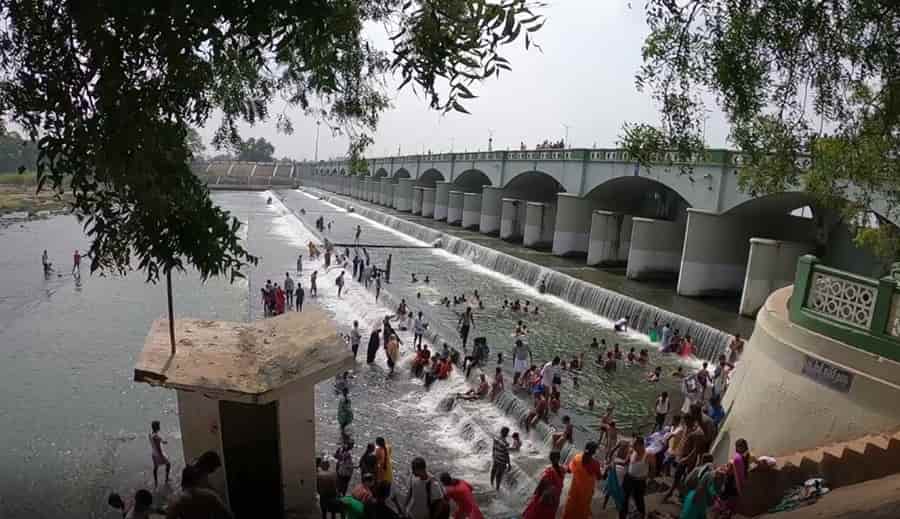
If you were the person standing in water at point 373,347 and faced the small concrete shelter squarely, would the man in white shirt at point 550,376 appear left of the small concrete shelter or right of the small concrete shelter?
left

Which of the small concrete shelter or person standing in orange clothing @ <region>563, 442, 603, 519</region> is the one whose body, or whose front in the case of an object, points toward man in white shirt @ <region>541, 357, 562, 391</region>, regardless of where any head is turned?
the person standing in orange clothing

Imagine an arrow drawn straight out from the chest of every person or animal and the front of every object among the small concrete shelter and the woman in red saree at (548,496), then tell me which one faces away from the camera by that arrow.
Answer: the woman in red saree

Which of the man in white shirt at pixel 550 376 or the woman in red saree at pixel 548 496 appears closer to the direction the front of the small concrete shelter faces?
the woman in red saree

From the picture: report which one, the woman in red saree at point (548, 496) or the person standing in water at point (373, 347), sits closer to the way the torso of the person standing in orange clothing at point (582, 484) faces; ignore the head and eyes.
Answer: the person standing in water

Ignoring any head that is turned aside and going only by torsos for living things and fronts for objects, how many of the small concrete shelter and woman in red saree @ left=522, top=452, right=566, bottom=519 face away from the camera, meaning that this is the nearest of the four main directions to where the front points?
1

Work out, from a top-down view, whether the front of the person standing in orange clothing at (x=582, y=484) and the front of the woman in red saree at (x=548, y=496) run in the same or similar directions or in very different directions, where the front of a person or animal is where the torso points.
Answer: same or similar directions

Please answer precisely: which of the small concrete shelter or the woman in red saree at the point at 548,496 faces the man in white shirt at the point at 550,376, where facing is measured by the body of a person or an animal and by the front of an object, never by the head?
the woman in red saree

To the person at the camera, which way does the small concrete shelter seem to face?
facing the viewer

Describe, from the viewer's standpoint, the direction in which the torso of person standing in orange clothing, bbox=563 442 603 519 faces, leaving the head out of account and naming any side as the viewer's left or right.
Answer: facing away from the viewer

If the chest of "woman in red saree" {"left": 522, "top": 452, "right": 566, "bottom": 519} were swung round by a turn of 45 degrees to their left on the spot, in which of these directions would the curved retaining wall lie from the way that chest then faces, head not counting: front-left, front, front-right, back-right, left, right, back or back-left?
right

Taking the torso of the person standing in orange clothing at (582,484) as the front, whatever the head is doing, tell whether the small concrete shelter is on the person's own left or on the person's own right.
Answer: on the person's own left

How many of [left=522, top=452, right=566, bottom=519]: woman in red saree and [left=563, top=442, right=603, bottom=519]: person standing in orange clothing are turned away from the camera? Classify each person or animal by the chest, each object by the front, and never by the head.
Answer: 2

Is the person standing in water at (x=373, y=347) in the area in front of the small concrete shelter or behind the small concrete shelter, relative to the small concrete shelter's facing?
behind

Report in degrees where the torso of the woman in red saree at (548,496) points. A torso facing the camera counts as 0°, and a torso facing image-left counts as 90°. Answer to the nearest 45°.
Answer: approximately 180°

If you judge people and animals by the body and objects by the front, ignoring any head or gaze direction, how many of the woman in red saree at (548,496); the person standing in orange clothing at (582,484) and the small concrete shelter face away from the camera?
2
